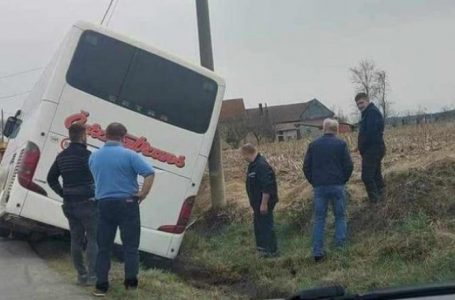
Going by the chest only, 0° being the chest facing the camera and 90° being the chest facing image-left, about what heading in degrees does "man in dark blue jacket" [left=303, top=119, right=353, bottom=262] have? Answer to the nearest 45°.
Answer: approximately 180°

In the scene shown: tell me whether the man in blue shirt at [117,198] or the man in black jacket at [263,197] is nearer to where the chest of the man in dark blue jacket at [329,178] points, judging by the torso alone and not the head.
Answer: the man in black jacket

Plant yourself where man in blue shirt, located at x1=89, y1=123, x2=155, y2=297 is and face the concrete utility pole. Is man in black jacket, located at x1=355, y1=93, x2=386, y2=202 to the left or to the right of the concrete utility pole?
right

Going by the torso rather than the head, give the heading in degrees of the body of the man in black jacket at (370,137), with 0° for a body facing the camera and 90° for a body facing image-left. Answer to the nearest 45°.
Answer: approximately 90°

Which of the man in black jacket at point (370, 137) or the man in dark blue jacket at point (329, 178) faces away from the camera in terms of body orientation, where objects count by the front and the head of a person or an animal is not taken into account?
the man in dark blue jacket at point (329, 178)

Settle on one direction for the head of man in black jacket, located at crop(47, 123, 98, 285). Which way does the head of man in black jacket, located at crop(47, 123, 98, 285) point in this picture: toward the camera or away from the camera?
away from the camera

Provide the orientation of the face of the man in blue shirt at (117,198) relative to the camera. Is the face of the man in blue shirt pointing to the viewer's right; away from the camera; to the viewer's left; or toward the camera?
away from the camera

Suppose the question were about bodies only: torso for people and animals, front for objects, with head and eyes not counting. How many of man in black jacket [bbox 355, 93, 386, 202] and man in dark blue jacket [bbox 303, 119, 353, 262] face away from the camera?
1

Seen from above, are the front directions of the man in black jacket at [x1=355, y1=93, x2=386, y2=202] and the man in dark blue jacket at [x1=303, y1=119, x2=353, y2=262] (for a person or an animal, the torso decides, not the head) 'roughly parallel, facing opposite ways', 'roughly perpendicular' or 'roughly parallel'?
roughly perpendicular

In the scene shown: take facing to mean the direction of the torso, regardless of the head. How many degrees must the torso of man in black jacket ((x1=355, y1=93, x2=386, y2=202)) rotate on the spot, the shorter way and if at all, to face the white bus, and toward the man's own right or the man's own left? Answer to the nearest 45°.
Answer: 0° — they already face it
